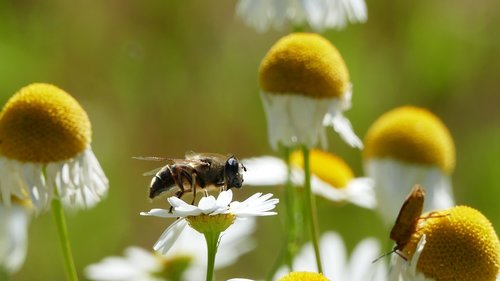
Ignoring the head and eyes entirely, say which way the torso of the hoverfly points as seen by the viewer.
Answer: to the viewer's right

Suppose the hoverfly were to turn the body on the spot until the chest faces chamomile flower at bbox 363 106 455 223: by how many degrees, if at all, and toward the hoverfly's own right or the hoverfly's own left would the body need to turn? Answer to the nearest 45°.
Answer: approximately 45° to the hoverfly's own left

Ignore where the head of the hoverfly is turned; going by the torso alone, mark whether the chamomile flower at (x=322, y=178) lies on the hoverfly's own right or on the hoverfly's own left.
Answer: on the hoverfly's own left

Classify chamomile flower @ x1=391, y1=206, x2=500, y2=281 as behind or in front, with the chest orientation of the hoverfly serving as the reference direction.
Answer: in front
